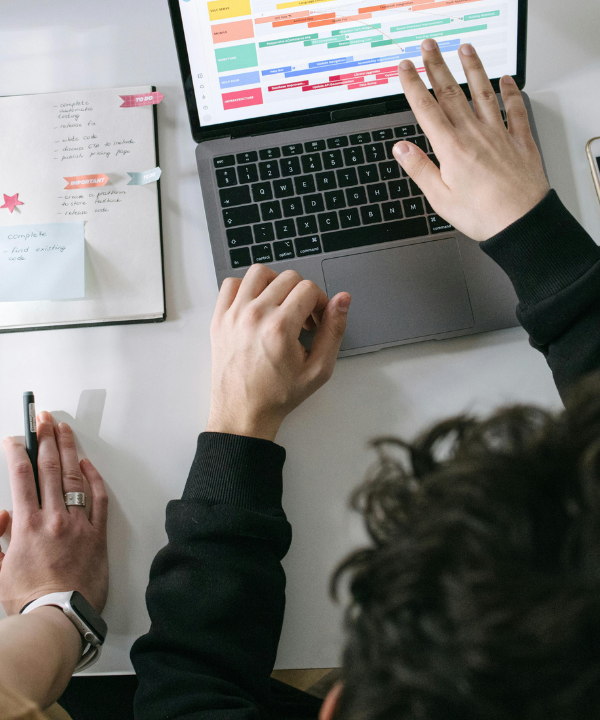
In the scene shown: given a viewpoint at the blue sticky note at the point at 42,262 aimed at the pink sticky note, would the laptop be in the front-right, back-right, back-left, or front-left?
front-right

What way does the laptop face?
toward the camera
